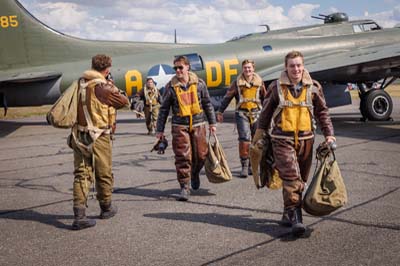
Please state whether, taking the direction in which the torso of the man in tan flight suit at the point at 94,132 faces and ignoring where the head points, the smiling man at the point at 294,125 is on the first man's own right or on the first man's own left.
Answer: on the first man's own right

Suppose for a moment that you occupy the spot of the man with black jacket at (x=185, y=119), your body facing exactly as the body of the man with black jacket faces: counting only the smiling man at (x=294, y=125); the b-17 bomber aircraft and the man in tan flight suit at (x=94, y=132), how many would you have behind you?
1

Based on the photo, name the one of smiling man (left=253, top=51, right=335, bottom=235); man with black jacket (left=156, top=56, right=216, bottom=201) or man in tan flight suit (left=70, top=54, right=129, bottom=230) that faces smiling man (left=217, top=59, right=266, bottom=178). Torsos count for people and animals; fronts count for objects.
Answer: the man in tan flight suit

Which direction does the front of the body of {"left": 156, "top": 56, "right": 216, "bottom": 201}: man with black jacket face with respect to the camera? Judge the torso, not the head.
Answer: toward the camera

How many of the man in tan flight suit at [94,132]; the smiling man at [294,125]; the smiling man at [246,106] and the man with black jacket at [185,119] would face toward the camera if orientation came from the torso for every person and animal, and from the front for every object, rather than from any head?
3

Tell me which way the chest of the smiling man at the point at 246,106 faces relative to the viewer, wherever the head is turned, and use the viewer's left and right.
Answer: facing the viewer

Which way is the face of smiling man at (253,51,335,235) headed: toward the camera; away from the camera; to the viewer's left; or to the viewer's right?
toward the camera

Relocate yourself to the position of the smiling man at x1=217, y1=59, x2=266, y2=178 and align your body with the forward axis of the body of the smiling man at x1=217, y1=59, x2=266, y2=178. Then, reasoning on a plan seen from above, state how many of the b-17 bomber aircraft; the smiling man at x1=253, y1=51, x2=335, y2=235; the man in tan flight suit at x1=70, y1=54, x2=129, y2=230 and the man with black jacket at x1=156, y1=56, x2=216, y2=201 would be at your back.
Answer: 1

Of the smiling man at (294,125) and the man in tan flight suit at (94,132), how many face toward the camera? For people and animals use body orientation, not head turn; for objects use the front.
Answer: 1

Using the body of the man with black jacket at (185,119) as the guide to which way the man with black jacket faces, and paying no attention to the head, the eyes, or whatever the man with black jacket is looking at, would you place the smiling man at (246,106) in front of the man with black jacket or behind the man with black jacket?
behind

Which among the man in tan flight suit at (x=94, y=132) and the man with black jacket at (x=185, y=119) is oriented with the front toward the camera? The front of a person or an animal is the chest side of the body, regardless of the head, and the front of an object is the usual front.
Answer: the man with black jacket

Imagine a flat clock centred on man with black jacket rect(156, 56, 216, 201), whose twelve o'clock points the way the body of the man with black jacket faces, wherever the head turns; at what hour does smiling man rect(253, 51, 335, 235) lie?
The smiling man is roughly at 11 o'clock from the man with black jacket.

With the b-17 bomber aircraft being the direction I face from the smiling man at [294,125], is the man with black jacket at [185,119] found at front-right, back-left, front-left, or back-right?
front-left

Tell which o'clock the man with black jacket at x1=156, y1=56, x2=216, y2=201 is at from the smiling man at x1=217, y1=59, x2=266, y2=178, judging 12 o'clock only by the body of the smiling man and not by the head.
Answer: The man with black jacket is roughly at 1 o'clock from the smiling man.

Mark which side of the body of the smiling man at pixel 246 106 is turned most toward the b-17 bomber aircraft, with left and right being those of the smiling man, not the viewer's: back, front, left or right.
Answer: back

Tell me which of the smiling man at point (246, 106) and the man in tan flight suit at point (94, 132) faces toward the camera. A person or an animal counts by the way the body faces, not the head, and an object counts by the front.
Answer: the smiling man

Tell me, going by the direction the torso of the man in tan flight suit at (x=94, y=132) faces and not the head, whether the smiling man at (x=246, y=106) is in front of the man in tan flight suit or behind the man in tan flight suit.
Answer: in front

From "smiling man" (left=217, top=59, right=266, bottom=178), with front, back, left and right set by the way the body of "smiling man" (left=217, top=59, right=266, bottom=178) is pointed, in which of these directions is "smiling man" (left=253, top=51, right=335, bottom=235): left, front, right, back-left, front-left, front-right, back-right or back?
front
